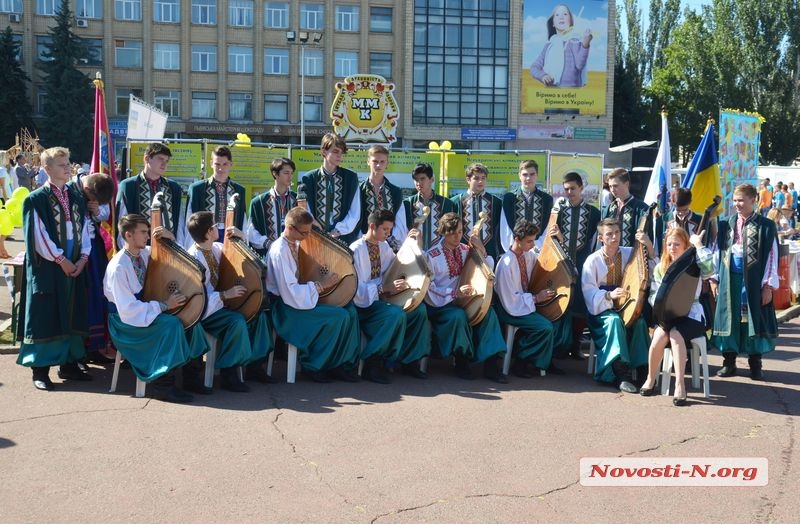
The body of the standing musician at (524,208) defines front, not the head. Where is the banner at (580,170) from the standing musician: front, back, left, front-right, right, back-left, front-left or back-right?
back

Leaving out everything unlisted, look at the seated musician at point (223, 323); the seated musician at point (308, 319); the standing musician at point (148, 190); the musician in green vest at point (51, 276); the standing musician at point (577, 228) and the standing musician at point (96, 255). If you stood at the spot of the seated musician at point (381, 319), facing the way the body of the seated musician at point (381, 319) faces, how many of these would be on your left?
1

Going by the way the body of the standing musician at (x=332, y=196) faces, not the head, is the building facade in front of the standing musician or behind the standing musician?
behind

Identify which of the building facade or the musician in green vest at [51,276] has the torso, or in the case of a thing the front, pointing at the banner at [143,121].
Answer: the building facade

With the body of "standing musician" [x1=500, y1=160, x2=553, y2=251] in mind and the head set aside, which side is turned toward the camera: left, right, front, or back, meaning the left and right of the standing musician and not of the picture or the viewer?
front

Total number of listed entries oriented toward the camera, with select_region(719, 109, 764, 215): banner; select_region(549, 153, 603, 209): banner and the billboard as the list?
3

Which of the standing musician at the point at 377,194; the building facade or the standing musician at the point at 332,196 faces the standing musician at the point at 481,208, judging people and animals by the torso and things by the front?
the building facade

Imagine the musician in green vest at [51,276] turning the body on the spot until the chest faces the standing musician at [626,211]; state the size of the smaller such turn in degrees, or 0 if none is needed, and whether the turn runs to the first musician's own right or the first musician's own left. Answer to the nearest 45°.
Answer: approximately 45° to the first musician's own left

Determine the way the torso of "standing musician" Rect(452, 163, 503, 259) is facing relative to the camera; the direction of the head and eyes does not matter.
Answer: toward the camera

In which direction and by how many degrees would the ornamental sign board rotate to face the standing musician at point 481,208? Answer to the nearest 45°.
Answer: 0° — it already faces them

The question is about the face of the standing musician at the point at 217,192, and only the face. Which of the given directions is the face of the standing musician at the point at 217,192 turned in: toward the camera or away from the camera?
toward the camera

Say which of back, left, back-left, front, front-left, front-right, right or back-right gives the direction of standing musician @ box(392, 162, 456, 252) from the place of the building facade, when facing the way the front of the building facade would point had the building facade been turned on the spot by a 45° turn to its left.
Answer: front-right

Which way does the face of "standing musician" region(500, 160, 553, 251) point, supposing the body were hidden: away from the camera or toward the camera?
toward the camera

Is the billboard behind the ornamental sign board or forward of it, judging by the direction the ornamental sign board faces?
behind

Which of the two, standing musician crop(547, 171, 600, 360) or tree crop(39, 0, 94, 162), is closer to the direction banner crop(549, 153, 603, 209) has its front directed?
the standing musician

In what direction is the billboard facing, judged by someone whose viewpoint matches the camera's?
facing the viewer

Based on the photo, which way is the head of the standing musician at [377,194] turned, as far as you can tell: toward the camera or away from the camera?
toward the camera

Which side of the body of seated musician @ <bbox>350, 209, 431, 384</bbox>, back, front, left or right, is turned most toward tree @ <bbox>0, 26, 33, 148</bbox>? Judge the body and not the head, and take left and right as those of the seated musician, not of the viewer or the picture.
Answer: back

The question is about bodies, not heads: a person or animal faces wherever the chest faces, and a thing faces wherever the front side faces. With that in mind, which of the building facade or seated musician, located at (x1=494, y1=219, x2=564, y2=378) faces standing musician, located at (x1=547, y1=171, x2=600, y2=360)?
the building facade

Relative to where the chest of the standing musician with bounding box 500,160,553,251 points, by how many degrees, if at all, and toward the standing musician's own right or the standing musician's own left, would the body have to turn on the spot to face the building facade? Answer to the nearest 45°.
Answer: approximately 180°

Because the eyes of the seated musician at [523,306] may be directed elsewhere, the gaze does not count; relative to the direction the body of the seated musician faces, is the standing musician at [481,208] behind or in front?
behind
